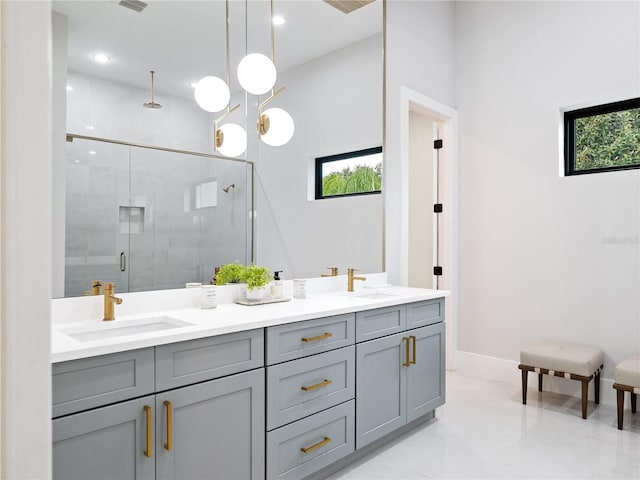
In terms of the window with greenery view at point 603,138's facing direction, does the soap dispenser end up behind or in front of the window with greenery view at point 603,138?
in front

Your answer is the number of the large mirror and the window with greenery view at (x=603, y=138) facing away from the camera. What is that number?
0

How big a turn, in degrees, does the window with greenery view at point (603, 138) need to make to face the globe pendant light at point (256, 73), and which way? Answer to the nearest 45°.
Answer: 0° — it already faces it

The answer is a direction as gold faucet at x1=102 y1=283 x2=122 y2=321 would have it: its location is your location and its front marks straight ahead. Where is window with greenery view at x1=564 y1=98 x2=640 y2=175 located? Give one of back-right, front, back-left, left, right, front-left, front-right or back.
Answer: front-left

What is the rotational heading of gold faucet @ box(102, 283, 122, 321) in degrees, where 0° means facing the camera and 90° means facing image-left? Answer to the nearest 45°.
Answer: approximately 315°

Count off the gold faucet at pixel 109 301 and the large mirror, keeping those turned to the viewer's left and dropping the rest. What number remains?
0

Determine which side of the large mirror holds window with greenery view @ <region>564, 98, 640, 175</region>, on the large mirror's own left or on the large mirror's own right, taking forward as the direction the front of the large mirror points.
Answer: on the large mirror's own left

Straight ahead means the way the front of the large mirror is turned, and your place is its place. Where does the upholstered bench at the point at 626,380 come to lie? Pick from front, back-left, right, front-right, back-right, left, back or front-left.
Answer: front-left

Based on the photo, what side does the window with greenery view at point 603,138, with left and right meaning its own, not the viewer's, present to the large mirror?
front
